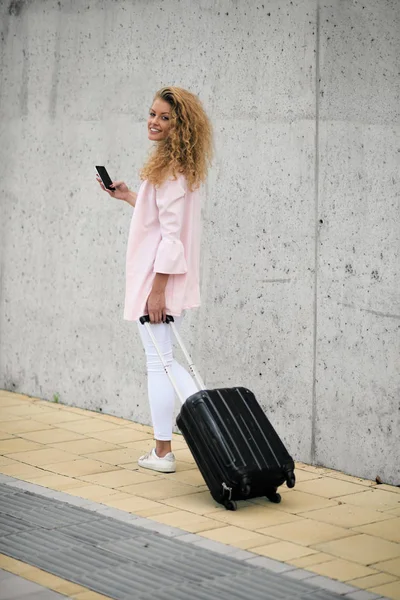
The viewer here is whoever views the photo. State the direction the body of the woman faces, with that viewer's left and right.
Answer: facing to the left of the viewer
